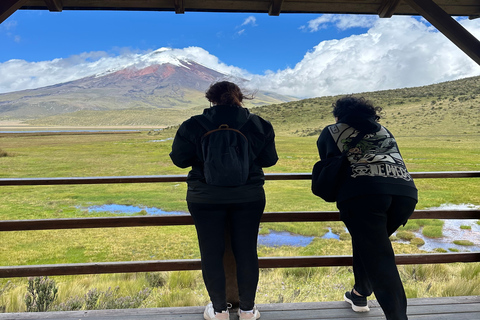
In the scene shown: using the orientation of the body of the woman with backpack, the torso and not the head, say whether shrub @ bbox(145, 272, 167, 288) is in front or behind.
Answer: in front

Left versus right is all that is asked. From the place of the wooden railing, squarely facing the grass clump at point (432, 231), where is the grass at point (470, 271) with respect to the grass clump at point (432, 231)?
right

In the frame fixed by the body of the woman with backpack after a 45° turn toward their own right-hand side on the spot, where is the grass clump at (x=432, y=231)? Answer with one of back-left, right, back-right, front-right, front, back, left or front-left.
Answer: front

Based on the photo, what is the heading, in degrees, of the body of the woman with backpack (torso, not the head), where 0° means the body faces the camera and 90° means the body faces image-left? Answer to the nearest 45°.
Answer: approximately 180°

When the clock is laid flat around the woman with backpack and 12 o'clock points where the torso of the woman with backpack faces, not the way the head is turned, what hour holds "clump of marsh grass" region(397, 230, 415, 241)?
The clump of marsh grass is roughly at 1 o'clock from the woman with backpack.

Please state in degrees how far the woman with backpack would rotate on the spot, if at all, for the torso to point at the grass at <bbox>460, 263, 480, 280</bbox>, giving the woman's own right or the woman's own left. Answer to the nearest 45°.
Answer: approximately 45° to the woman's own right

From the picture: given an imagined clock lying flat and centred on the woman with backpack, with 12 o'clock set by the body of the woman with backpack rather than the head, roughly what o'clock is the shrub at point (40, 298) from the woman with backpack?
The shrub is roughly at 10 o'clock from the woman with backpack.

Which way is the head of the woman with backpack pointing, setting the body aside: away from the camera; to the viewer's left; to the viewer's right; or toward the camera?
away from the camera

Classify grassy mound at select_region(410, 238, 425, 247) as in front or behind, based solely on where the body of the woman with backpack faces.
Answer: in front
